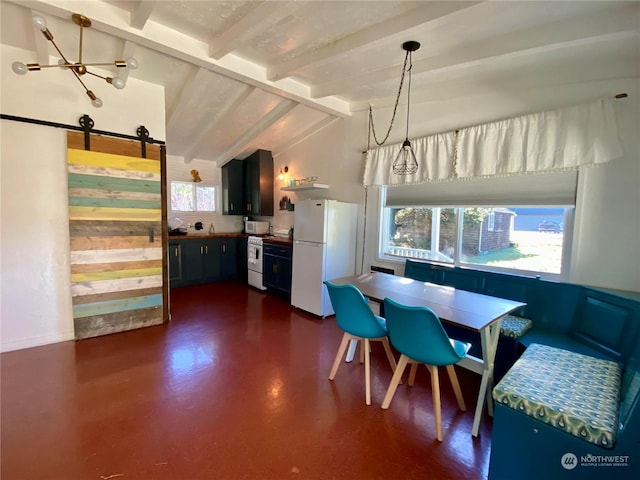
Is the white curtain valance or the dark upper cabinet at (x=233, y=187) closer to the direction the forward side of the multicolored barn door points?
the white curtain valance

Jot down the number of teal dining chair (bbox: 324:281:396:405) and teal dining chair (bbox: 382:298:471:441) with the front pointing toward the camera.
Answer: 0

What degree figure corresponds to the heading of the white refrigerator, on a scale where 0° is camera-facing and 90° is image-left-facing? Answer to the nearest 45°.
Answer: approximately 45°

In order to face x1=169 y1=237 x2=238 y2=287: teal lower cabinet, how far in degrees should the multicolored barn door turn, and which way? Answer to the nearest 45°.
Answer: approximately 90° to its left

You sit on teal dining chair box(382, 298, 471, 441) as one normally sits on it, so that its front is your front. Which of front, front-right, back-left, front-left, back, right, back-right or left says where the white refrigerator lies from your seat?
left

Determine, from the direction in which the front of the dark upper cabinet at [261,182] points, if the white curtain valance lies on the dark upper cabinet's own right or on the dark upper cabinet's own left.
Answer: on the dark upper cabinet's own left

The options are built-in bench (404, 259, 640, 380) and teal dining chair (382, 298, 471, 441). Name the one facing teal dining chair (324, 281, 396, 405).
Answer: the built-in bench

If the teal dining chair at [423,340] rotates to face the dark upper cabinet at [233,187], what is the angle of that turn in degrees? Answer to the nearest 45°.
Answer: approximately 90° to its left

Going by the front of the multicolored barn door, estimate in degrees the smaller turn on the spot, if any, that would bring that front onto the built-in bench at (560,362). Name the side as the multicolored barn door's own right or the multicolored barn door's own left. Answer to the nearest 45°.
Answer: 0° — it already faces it

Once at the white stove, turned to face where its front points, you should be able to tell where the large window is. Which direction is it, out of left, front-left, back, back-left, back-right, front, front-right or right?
left
